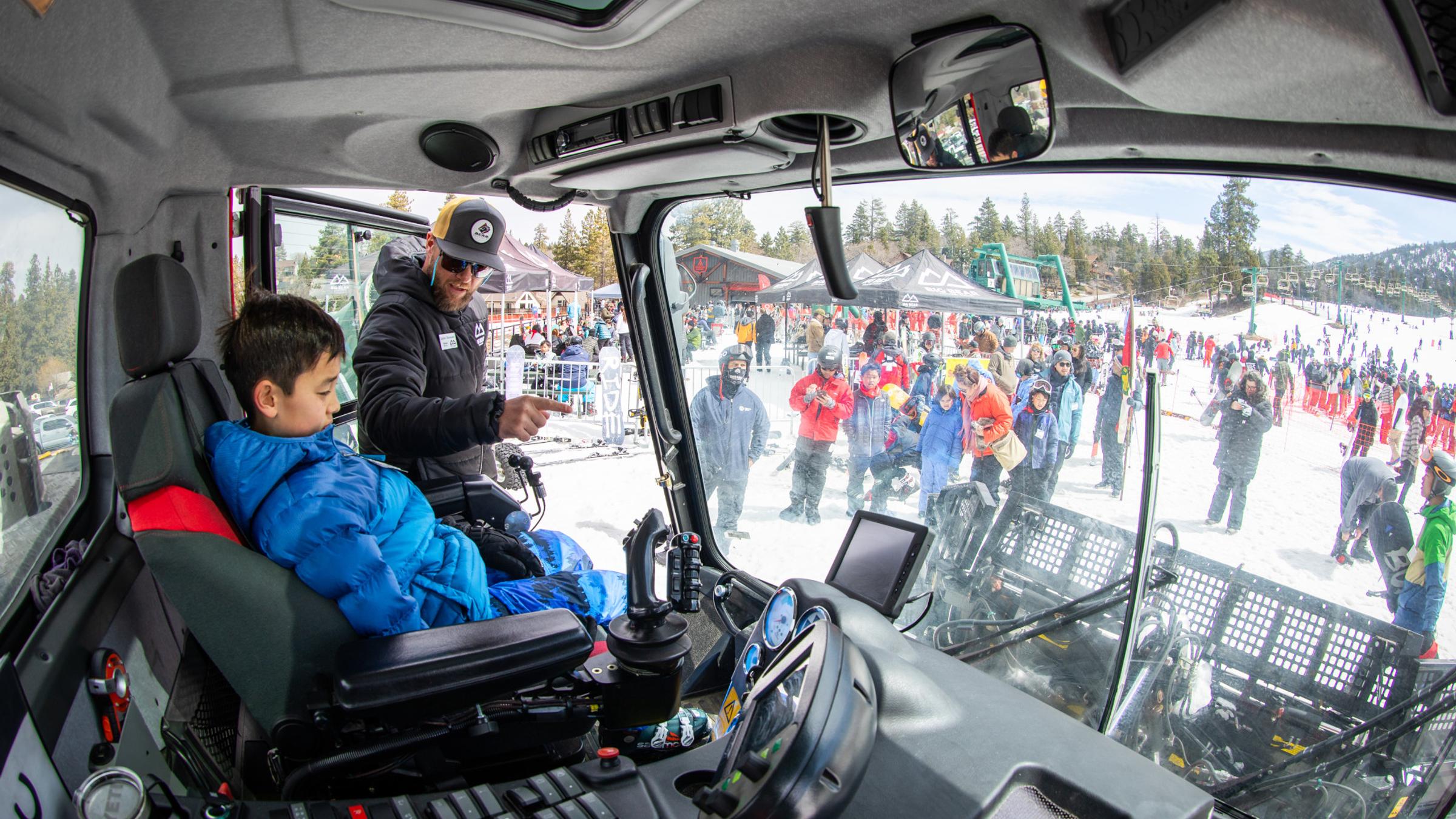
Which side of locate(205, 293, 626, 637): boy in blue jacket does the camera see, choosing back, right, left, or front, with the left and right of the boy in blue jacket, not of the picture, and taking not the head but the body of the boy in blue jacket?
right

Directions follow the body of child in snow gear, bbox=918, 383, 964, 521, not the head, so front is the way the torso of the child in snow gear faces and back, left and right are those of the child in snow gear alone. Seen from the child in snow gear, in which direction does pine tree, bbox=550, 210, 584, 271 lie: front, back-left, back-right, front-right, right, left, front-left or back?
back-right

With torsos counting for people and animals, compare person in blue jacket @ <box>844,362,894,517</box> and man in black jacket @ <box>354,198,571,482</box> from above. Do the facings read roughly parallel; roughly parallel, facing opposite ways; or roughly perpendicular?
roughly perpendicular

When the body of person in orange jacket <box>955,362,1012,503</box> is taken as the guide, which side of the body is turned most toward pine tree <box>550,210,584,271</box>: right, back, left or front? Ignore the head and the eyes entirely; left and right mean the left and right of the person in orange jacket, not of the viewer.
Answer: right

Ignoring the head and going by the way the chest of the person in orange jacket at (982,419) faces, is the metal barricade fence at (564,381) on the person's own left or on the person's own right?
on the person's own right

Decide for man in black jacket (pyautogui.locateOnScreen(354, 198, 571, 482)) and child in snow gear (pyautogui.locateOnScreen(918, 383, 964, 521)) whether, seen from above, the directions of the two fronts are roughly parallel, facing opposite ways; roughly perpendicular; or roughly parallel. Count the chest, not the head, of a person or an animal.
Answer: roughly perpendicular

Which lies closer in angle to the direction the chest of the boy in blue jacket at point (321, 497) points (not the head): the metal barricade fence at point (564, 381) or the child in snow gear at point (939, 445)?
the child in snow gear

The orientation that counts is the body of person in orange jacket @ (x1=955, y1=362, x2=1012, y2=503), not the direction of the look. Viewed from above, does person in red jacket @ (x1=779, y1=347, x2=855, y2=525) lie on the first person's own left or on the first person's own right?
on the first person's own right

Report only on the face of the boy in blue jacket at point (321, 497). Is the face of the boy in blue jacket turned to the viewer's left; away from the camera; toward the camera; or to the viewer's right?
to the viewer's right

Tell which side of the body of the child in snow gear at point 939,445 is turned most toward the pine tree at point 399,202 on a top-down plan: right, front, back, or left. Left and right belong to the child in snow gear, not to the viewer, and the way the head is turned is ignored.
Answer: right
